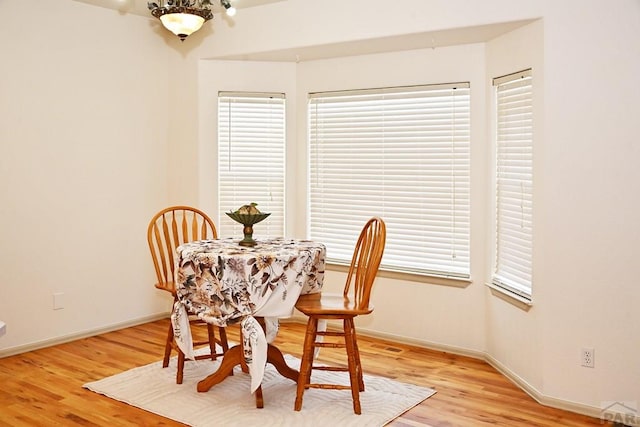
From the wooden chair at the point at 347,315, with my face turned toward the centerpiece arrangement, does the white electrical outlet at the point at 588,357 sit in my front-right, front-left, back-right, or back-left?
back-right

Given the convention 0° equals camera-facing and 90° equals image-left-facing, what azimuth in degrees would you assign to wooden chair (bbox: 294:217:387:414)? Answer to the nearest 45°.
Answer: approximately 90°

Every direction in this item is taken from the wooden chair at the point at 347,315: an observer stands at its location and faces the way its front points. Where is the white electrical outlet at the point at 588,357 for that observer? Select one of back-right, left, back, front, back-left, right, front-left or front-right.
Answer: back
